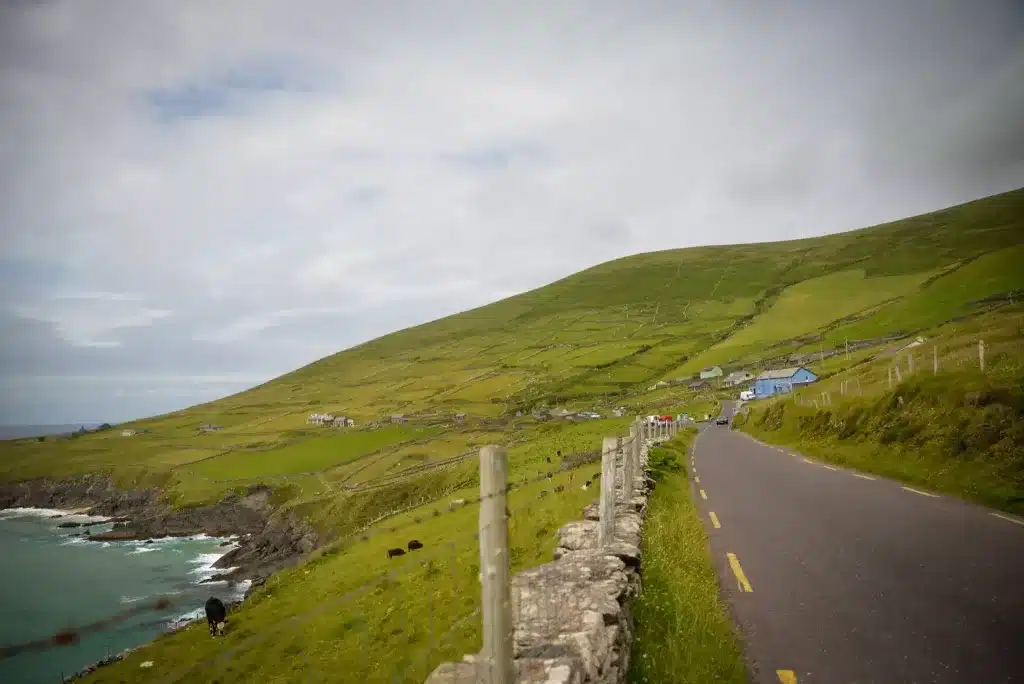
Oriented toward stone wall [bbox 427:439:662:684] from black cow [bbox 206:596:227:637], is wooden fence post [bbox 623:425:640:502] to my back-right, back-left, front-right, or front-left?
front-left

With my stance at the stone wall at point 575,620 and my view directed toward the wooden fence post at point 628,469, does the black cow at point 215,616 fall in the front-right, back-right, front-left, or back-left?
front-left
